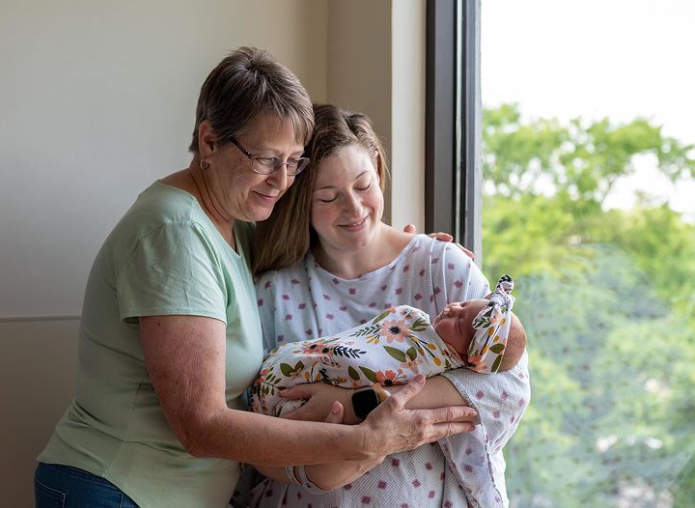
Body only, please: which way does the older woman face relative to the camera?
to the viewer's right

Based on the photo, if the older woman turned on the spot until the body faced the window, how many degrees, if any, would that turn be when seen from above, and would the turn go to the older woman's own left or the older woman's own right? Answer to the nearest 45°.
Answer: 0° — they already face it
